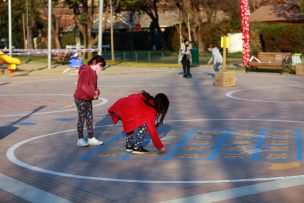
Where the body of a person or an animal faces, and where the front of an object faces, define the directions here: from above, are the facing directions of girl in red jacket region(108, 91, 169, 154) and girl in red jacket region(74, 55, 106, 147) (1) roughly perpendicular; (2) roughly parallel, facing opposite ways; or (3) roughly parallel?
roughly parallel

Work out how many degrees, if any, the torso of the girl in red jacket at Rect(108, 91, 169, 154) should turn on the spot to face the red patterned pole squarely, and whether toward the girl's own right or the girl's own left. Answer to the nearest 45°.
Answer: approximately 90° to the girl's own left

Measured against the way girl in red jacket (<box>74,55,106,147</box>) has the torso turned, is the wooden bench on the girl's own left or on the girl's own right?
on the girl's own left

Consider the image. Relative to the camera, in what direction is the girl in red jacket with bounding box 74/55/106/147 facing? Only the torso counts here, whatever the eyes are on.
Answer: to the viewer's right

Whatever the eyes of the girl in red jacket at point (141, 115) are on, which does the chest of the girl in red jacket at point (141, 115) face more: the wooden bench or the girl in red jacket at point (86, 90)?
the wooden bench

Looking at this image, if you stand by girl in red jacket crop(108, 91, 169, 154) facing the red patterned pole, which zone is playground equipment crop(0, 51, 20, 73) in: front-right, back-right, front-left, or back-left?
front-left

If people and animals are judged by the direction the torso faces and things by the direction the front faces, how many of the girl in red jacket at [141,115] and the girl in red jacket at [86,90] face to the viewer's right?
2

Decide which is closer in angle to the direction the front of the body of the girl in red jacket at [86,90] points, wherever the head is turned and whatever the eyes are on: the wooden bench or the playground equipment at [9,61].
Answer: the wooden bench

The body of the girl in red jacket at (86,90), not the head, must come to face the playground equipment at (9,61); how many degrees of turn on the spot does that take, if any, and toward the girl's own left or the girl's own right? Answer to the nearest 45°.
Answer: approximately 90° to the girl's own left

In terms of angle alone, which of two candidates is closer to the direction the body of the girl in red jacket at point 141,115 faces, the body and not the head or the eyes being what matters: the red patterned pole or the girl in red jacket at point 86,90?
the red patterned pole

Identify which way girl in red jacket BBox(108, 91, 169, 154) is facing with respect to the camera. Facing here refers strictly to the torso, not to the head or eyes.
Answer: to the viewer's right

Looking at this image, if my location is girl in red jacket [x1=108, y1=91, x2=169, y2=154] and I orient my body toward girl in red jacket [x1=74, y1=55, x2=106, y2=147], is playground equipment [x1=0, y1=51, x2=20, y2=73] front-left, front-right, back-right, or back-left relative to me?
front-right
